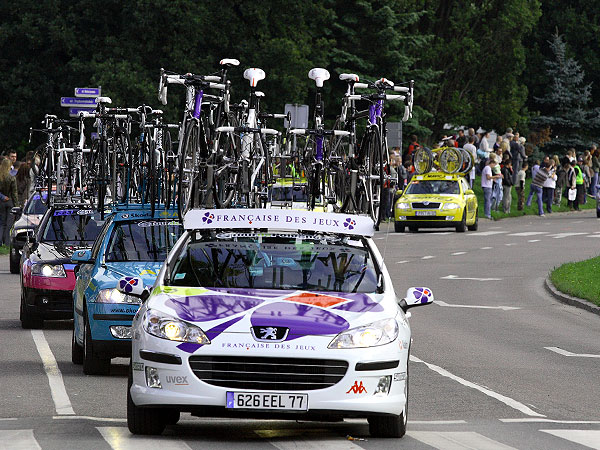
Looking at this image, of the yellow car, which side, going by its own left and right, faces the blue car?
front

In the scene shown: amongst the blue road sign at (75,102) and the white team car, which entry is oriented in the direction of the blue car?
the blue road sign

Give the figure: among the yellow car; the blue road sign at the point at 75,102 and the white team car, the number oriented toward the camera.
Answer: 3

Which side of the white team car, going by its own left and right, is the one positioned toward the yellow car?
back

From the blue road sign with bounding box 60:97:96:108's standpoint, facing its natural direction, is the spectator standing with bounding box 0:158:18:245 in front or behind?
in front

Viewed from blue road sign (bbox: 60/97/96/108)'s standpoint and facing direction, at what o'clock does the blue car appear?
The blue car is roughly at 12 o'clock from the blue road sign.

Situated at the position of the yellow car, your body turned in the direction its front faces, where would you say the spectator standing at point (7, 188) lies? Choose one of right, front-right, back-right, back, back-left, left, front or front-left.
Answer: front-right

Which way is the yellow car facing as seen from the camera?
toward the camera

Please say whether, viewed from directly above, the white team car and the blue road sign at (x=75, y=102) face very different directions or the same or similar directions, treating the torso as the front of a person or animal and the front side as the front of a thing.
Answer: same or similar directions

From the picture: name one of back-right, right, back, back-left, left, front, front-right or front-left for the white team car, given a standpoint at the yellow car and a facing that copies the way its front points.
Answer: front

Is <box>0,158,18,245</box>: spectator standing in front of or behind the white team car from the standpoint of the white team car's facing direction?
behind

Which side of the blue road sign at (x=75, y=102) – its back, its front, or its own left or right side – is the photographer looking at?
front

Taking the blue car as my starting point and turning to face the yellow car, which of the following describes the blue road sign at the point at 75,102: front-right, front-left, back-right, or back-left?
front-left

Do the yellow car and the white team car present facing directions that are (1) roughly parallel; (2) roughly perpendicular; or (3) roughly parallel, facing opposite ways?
roughly parallel

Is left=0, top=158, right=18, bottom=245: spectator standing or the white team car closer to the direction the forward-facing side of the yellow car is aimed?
the white team car
